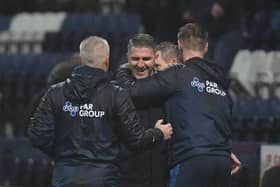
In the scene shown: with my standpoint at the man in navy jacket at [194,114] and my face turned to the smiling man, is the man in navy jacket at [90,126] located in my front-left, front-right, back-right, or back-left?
front-left

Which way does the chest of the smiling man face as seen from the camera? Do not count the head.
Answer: toward the camera

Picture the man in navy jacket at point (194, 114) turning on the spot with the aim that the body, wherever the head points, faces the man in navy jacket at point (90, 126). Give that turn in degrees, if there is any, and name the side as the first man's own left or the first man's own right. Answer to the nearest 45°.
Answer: approximately 45° to the first man's own left

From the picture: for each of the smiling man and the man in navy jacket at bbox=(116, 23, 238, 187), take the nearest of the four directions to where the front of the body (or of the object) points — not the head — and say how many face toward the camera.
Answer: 1

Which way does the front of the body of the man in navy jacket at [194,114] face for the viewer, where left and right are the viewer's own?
facing away from the viewer and to the left of the viewer
